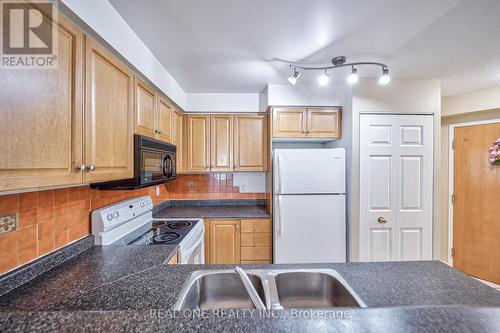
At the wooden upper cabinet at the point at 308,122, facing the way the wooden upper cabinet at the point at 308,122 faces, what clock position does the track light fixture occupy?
The track light fixture is roughly at 11 o'clock from the wooden upper cabinet.

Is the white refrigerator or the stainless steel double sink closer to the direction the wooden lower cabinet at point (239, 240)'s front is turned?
the stainless steel double sink

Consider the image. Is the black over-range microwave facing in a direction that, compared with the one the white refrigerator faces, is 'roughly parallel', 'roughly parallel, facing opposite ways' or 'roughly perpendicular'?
roughly perpendicular

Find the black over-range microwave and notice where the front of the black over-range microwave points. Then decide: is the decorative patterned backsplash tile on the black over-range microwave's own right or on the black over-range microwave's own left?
on the black over-range microwave's own right

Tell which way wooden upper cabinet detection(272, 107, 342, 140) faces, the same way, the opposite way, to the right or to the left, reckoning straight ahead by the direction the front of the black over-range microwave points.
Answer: to the right

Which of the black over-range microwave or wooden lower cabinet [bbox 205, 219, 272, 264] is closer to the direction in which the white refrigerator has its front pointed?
the black over-range microwave

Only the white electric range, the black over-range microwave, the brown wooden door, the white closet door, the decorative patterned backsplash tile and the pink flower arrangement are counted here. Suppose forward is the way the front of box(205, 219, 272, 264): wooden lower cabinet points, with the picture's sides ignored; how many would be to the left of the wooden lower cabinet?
3

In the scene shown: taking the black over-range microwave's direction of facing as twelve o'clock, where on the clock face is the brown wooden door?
The brown wooden door is roughly at 11 o'clock from the black over-range microwave.

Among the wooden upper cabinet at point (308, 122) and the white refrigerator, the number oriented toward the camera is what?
2
